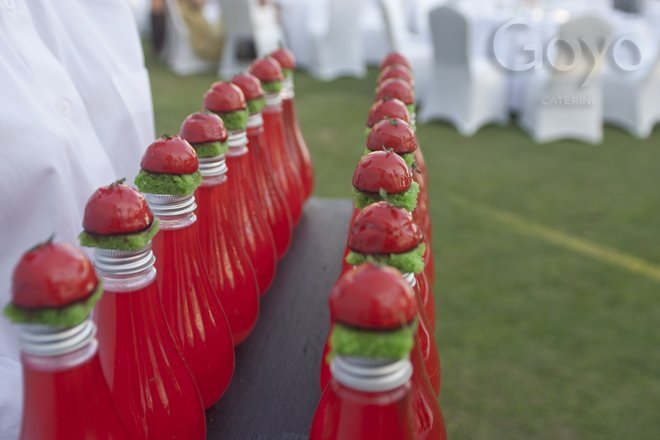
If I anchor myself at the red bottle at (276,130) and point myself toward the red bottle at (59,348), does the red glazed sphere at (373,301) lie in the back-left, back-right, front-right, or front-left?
front-left

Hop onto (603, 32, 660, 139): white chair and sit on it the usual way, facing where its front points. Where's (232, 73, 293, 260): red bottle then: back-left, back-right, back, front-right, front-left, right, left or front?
back-left

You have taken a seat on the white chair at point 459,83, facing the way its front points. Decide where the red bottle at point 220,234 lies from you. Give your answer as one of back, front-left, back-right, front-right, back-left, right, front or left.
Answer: back-right

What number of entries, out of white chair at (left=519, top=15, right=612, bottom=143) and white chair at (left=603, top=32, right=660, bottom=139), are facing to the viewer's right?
0

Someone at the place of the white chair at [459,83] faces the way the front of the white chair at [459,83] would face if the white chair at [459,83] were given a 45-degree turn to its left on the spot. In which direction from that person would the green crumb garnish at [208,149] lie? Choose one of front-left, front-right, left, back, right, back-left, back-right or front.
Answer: back

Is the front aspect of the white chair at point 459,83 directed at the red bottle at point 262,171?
no

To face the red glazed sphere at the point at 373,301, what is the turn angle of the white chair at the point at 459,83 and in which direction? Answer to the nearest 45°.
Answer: approximately 135° to its right
